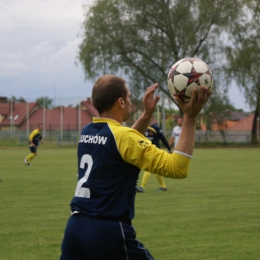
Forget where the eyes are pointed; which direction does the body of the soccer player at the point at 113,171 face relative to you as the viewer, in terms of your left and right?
facing away from the viewer and to the right of the viewer

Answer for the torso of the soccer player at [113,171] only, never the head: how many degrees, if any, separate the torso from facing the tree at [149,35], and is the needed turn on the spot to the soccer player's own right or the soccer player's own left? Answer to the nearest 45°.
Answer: approximately 45° to the soccer player's own left
